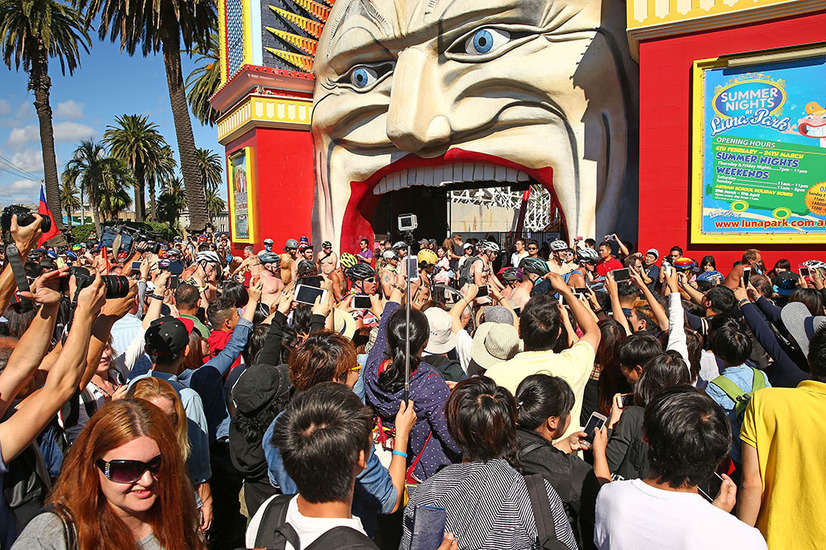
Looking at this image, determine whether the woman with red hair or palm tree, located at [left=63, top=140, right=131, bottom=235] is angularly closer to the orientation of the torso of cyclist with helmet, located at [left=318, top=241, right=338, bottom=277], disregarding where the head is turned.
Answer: the woman with red hair

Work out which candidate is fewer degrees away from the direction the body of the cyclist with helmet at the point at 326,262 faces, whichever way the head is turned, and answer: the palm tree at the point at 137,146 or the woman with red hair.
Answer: the woman with red hair

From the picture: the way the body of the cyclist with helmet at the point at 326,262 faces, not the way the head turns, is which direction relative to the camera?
toward the camera

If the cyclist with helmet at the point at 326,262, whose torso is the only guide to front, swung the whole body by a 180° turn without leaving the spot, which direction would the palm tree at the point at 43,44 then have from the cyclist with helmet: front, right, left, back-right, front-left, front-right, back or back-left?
front-left

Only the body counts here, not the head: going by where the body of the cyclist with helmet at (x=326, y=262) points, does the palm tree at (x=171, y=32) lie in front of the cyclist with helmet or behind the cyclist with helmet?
behind

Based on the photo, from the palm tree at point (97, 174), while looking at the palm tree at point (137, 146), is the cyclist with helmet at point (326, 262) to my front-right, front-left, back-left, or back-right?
front-right

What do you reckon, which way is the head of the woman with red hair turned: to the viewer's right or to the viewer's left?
to the viewer's right

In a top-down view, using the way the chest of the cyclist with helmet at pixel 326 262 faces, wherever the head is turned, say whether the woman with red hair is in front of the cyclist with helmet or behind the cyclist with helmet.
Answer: in front
